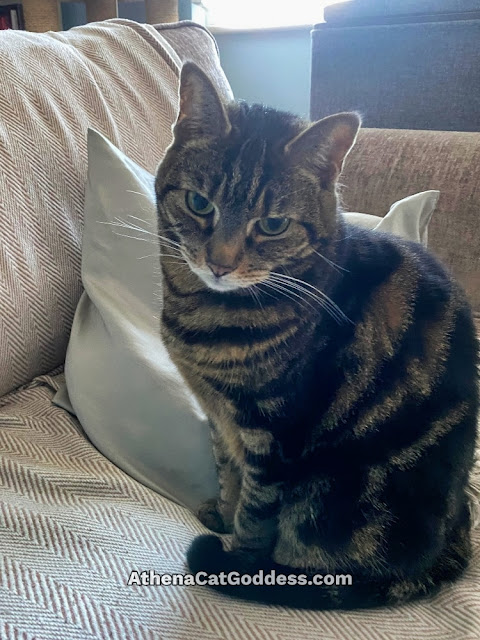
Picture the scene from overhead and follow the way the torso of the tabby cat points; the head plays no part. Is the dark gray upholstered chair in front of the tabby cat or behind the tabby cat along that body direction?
behind

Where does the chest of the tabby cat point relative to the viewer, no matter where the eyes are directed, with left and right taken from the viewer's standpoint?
facing the viewer and to the left of the viewer
